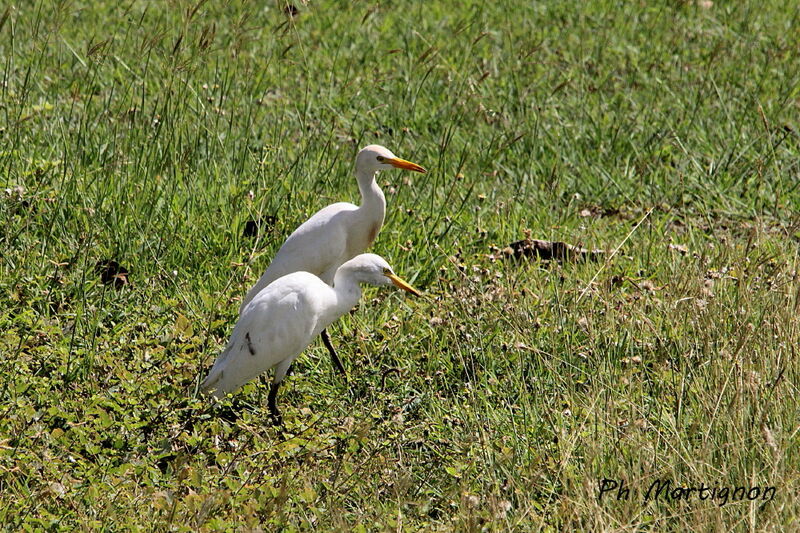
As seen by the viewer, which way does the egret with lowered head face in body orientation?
to the viewer's right

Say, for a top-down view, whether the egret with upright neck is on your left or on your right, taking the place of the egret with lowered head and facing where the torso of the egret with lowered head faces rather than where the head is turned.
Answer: on your left

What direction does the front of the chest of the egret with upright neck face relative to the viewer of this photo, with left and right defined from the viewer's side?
facing to the right of the viewer

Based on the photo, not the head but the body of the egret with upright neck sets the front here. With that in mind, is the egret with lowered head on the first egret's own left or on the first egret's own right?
on the first egret's own right
